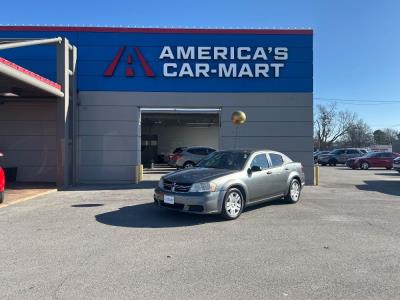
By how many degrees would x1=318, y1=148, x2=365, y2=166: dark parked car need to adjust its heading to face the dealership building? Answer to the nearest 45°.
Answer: approximately 45° to its left

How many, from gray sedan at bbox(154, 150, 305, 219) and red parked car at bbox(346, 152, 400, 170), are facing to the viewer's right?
0

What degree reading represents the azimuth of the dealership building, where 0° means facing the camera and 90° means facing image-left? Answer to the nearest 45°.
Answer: approximately 0°

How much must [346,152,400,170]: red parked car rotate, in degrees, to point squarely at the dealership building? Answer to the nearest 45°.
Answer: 0° — it already faces it

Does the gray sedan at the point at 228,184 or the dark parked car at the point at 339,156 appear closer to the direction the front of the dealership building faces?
the gray sedan

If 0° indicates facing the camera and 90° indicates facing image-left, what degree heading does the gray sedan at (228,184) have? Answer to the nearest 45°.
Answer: approximately 45°

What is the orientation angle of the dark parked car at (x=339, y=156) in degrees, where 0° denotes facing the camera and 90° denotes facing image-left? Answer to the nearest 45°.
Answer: approximately 45°

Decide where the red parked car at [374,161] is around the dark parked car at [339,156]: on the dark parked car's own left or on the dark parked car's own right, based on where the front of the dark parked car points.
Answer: on the dark parked car's own left

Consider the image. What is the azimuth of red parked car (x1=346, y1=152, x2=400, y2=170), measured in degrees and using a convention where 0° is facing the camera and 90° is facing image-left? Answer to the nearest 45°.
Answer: approximately 45°
